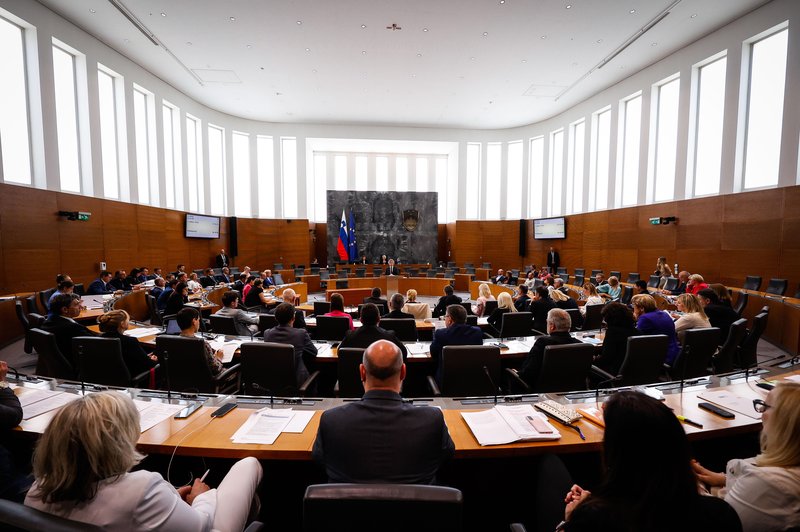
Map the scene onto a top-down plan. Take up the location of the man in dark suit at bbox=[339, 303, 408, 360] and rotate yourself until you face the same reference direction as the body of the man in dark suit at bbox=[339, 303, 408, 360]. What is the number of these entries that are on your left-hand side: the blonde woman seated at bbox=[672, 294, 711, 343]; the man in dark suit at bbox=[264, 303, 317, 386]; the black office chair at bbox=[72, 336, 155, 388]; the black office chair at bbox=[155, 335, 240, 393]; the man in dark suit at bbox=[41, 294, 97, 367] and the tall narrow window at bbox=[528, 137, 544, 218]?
4

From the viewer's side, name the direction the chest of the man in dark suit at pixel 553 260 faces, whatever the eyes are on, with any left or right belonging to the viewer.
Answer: facing the viewer and to the left of the viewer

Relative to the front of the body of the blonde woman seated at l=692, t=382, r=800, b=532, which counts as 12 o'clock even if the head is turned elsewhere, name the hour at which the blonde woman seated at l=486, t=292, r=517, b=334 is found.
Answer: the blonde woman seated at l=486, t=292, r=517, b=334 is roughly at 12 o'clock from the blonde woman seated at l=692, t=382, r=800, b=532.

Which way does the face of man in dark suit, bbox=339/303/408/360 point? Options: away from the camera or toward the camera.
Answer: away from the camera

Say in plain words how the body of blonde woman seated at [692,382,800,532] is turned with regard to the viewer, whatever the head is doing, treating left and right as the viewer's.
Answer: facing away from the viewer and to the left of the viewer

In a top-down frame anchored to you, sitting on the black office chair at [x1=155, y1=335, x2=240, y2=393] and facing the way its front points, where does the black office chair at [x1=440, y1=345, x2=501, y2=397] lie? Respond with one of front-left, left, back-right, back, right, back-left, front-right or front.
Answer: right

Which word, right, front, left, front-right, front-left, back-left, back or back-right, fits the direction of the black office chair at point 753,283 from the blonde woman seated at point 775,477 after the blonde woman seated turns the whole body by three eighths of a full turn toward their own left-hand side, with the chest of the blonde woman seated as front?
back

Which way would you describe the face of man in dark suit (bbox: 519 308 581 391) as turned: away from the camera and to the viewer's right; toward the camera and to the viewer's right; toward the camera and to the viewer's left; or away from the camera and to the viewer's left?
away from the camera and to the viewer's left

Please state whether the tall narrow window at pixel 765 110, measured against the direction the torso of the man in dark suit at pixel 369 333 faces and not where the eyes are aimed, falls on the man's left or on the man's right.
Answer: on the man's right

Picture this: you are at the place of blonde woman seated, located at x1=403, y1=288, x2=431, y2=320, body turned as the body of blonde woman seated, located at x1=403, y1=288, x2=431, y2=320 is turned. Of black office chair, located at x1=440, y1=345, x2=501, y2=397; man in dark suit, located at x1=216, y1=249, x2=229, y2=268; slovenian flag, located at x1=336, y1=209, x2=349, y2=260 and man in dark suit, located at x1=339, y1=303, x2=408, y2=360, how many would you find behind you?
2

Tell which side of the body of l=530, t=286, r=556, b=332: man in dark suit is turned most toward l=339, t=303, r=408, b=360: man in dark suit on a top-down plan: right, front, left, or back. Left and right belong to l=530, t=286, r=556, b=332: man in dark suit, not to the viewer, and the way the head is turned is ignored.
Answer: left

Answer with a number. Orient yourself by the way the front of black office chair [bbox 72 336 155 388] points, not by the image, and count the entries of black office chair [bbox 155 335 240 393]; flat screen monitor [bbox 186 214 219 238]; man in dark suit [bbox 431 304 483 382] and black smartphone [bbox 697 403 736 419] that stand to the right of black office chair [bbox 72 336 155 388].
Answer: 3

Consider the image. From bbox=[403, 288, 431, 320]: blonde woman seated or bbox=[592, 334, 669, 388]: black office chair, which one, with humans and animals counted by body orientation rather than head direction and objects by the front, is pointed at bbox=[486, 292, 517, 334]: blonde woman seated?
the black office chair

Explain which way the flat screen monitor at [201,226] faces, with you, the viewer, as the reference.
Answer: facing the viewer and to the right of the viewer

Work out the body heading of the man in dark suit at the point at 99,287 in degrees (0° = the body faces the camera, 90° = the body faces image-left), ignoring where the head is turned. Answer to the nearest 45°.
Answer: approximately 270°
